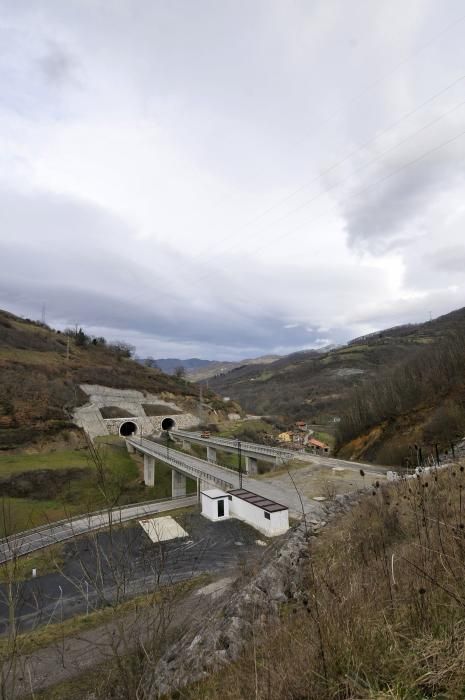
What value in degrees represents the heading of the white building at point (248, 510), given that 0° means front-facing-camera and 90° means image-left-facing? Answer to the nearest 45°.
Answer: approximately 45°
